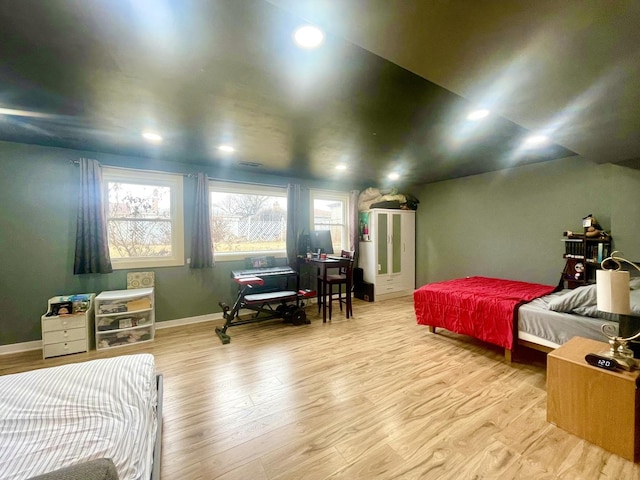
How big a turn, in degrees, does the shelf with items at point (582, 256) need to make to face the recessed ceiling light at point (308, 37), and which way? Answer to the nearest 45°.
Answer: approximately 45° to its left

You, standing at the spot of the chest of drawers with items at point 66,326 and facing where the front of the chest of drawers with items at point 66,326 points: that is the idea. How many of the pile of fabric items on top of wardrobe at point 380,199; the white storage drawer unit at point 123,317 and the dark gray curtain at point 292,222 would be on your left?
3

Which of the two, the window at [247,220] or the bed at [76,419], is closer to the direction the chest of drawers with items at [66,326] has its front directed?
the bed

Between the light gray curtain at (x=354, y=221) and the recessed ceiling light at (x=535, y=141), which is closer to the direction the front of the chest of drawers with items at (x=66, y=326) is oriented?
the recessed ceiling light

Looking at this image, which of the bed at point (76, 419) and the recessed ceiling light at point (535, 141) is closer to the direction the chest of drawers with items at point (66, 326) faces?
the bed

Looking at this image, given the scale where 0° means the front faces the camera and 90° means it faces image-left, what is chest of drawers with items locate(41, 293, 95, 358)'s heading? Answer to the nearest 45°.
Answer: approximately 0°
